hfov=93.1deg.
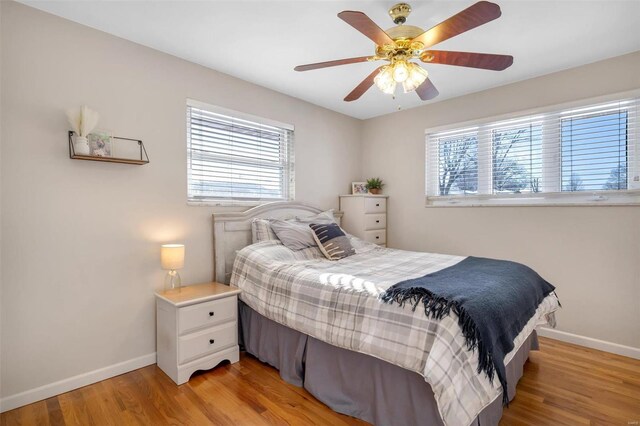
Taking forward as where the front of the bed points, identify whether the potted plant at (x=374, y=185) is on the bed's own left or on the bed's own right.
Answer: on the bed's own left

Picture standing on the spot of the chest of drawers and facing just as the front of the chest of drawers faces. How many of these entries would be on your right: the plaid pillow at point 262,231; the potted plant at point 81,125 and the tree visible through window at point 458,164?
2

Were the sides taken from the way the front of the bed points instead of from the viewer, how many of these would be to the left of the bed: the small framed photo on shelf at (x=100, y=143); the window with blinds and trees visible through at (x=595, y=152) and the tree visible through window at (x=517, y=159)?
2

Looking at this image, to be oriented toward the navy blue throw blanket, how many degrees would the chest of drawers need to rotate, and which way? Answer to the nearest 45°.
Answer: approximately 45° to its right

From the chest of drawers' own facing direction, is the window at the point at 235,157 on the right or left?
on its right

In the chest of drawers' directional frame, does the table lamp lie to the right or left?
on its right

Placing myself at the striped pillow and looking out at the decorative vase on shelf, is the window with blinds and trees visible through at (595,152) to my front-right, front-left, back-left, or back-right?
back-left

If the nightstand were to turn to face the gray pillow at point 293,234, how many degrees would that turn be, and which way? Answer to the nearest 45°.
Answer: approximately 45° to its left

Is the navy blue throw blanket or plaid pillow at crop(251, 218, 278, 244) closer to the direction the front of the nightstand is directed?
the navy blue throw blanket
